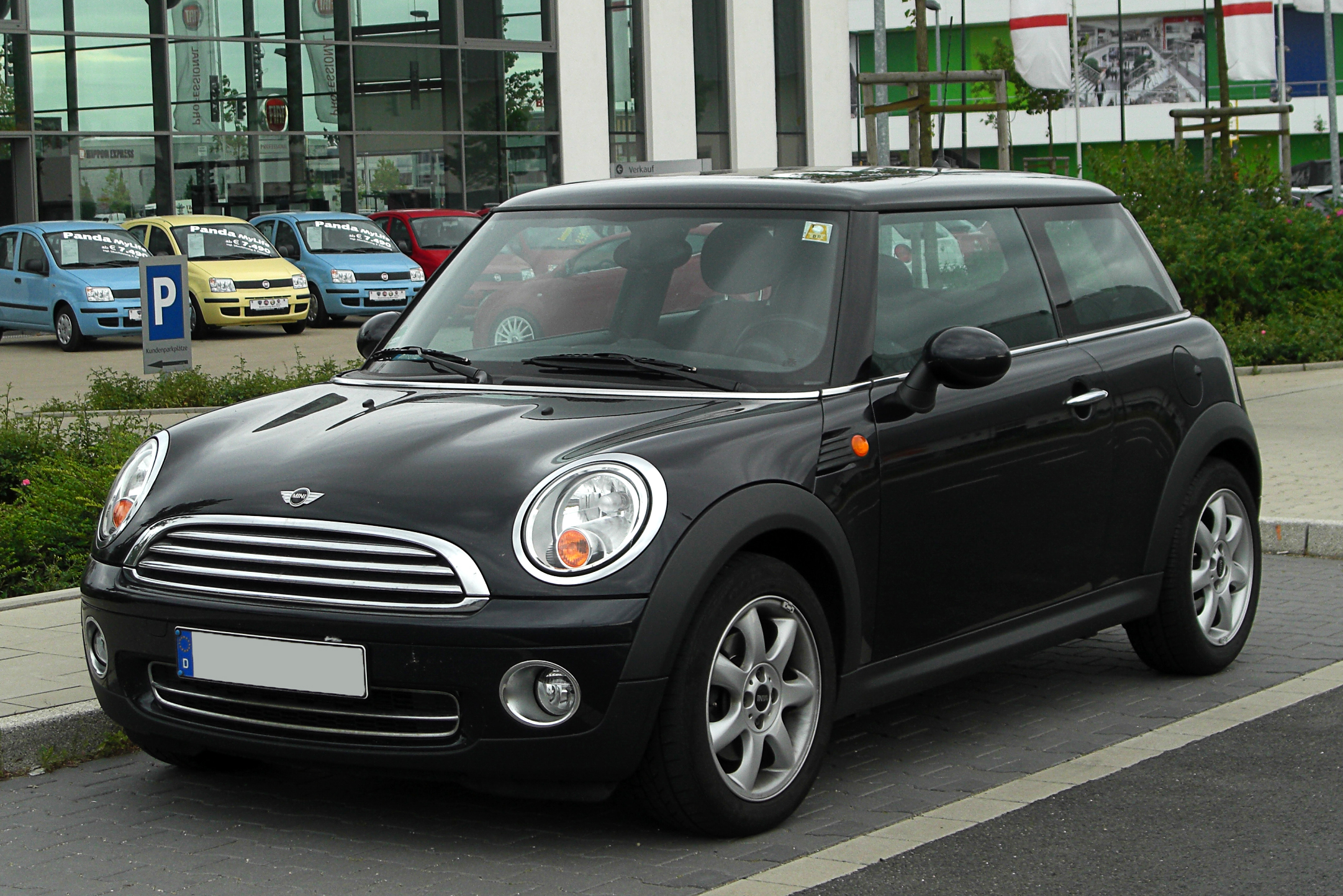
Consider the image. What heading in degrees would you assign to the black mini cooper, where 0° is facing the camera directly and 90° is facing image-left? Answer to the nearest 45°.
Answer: approximately 45°

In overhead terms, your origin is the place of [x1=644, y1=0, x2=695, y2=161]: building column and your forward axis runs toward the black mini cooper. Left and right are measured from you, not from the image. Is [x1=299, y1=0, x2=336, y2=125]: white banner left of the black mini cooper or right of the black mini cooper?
right

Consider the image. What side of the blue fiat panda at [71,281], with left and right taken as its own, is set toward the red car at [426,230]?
left

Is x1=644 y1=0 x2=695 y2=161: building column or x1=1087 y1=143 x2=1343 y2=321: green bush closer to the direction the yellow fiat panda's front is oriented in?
the green bush

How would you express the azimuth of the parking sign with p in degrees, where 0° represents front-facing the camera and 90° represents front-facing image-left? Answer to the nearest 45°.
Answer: approximately 0°

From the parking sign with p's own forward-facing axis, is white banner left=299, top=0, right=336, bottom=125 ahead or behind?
behind

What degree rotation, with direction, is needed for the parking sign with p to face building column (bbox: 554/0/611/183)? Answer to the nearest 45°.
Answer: approximately 180°

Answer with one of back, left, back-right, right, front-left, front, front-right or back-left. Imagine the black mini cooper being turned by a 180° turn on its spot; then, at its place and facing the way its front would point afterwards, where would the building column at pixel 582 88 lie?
front-left

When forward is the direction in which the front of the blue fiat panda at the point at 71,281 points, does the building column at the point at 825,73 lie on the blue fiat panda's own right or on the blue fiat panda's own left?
on the blue fiat panda's own left

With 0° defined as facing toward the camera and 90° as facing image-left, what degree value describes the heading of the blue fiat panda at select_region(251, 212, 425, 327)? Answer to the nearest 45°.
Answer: approximately 315°

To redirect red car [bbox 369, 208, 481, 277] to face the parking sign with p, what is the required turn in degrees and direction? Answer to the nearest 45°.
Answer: approximately 45° to its right
